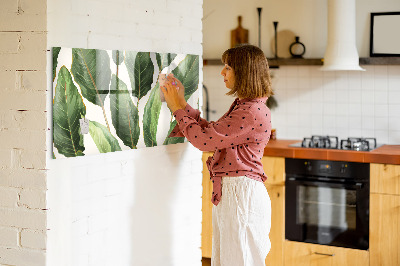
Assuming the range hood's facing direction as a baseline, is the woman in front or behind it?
in front

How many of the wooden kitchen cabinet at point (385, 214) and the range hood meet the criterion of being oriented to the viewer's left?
0

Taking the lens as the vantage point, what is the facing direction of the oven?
facing the viewer

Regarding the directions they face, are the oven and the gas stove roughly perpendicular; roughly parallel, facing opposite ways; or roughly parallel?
roughly parallel

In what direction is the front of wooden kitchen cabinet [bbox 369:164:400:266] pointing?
toward the camera

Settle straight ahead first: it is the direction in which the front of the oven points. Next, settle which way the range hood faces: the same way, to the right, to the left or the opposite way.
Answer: the same way

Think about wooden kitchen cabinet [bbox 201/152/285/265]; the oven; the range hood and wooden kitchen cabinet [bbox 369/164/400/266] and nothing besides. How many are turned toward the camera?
4

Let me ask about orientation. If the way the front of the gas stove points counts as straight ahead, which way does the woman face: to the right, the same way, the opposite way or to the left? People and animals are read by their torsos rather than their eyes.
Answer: to the right

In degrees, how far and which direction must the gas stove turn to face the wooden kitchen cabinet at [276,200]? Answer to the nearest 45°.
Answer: approximately 90° to its right

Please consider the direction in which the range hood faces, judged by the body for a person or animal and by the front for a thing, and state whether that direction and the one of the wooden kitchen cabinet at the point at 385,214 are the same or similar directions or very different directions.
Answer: same or similar directions

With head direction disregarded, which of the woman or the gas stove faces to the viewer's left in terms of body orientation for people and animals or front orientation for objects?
the woman

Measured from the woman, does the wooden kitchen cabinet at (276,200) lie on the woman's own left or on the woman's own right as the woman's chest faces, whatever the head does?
on the woman's own right

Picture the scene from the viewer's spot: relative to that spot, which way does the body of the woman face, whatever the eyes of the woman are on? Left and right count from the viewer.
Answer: facing to the left of the viewer

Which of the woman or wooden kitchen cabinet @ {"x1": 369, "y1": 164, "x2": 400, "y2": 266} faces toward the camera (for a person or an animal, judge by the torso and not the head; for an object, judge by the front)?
the wooden kitchen cabinet

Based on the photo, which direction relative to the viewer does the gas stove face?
toward the camera

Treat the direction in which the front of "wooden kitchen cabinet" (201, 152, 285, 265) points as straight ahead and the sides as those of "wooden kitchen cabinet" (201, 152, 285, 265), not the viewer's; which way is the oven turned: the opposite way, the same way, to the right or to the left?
the same way

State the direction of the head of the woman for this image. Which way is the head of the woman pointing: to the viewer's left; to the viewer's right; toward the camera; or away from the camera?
to the viewer's left
